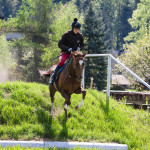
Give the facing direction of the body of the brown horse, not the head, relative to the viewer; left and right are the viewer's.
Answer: facing the viewer and to the right of the viewer

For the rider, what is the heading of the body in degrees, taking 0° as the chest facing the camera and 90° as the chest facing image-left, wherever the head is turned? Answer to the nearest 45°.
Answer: approximately 315°

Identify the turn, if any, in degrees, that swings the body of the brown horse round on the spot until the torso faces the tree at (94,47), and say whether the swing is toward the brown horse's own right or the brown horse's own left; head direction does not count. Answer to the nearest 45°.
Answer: approximately 135° to the brown horse's own left

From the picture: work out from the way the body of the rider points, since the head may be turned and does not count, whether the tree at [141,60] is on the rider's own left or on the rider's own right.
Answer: on the rider's own left
